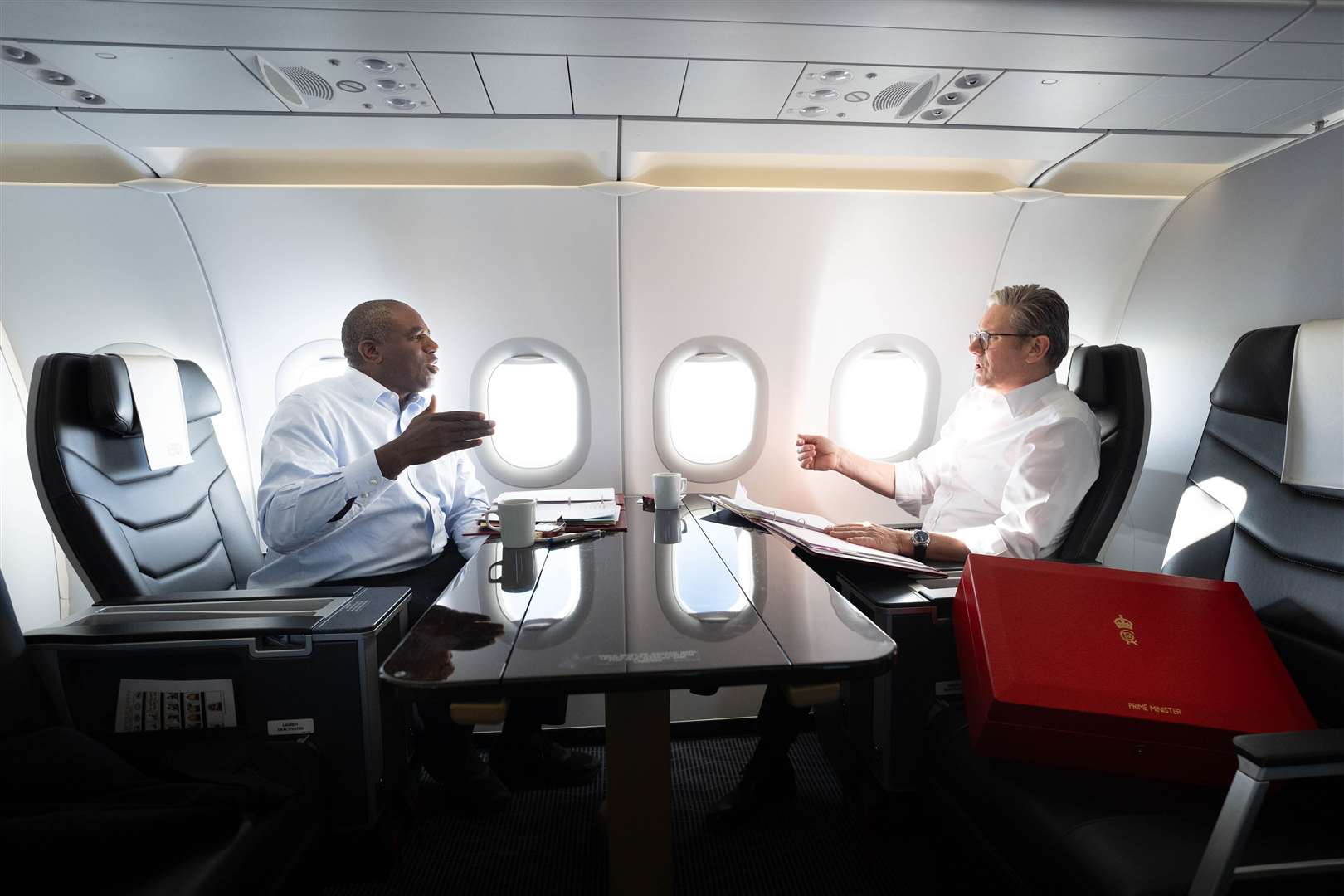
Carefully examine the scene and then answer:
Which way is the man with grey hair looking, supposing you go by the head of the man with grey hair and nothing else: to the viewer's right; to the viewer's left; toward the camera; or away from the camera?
to the viewer's left

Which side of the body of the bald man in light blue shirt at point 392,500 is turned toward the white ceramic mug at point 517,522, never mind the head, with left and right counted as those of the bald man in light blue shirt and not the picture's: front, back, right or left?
front

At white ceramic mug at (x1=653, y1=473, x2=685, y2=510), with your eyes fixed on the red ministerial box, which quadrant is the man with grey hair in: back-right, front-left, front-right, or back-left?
front-left

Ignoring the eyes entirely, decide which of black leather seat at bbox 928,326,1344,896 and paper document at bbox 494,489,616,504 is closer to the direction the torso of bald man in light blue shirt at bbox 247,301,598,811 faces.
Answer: the black leather seat

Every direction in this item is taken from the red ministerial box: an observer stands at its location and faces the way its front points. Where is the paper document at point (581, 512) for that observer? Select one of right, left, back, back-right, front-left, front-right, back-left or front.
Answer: right

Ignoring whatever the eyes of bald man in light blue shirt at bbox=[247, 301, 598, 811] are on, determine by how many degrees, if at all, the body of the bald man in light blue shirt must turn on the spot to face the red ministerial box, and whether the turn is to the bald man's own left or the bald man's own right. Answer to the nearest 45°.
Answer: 0° — they already face it

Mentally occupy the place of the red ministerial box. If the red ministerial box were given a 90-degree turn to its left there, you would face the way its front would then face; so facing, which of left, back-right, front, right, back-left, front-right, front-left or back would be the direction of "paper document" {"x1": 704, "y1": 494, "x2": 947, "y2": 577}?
back

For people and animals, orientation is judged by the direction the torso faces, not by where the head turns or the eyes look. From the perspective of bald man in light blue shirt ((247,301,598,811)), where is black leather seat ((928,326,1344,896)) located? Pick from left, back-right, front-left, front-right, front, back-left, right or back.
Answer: front

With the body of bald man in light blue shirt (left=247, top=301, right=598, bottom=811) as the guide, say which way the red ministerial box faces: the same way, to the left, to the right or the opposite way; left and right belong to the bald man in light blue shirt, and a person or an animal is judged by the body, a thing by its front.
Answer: to the right

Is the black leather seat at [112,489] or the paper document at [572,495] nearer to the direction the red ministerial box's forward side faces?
the black leather seat

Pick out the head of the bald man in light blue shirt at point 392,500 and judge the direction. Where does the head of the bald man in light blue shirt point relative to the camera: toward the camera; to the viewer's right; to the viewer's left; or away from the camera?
to the viewer's right

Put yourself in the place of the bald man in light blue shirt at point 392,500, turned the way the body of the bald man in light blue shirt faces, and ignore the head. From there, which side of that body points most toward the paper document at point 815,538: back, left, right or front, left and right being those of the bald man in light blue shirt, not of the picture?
front

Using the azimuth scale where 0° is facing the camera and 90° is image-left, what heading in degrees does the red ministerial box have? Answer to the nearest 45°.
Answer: approximately 0°

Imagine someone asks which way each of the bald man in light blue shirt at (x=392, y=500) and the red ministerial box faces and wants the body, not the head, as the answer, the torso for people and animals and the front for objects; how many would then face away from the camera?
0

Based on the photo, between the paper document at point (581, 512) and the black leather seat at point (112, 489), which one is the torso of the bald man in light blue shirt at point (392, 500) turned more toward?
the paper document

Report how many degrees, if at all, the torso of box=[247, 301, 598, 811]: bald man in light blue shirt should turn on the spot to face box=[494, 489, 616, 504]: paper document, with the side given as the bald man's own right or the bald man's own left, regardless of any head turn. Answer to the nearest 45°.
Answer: approximately 45° to the bald man's own left

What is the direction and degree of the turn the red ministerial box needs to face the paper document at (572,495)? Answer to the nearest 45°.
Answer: approximately 90° to its right

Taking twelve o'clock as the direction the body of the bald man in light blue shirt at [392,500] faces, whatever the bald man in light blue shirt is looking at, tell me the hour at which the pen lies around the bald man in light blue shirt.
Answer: The pen is roughly at 12 o'clock from the bald man in light blue shirt.
